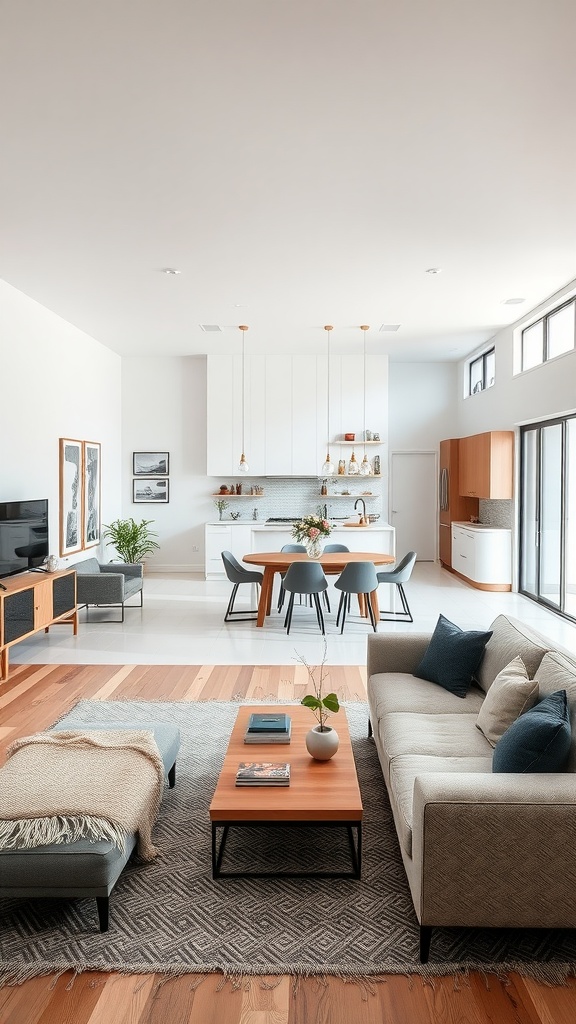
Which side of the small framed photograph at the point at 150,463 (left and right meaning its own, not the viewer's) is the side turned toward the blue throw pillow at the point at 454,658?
front

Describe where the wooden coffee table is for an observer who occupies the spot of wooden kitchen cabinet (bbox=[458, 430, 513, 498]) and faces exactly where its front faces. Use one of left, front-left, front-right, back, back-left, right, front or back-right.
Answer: left

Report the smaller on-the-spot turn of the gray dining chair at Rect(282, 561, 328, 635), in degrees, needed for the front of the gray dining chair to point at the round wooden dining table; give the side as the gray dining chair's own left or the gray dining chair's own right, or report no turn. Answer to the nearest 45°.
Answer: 0° — it already faces it

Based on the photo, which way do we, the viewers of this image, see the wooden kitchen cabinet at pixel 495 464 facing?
facing to the left of the viewer

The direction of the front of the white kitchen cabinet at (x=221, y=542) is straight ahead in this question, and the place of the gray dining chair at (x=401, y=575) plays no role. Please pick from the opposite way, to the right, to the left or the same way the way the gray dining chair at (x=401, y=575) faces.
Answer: to the right

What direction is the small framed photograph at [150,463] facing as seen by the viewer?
toward the camera

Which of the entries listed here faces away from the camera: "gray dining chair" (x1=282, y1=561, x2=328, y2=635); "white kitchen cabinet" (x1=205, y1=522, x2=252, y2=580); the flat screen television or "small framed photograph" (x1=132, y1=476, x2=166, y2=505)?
the gray dining chair

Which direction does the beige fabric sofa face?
to the viewer's left

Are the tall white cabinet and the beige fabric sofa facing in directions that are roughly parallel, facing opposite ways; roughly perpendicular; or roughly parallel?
roughly perpendicular

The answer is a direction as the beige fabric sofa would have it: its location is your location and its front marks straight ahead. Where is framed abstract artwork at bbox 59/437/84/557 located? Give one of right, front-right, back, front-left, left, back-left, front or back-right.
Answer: front-right

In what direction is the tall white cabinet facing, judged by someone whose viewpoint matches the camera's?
facing the viewer

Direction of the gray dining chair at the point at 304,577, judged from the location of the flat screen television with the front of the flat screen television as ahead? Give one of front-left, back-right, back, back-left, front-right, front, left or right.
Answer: front-left

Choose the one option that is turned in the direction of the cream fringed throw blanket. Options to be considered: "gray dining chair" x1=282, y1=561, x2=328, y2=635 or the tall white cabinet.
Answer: the tall white cabinet

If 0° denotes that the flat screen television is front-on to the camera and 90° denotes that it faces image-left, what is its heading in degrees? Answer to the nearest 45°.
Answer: approximately 315°

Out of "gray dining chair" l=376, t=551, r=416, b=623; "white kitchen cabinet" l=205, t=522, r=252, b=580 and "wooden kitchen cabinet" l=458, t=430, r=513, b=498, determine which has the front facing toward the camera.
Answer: the white kitchen cabinet

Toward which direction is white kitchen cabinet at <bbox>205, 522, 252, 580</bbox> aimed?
toward the camera

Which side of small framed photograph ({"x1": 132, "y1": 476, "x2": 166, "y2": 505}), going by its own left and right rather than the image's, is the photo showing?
front

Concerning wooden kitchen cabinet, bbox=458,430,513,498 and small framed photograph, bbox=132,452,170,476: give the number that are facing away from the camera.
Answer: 0

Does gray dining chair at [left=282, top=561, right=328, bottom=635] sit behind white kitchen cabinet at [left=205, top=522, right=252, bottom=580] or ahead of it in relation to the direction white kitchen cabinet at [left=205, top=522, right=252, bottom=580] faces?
ahead
